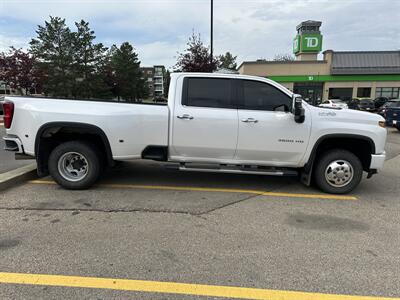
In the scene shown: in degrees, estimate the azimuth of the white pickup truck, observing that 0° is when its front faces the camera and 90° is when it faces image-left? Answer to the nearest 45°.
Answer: approximately 270°

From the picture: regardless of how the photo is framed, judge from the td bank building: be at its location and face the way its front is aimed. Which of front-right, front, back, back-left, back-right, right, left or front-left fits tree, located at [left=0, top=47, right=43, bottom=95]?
front-right

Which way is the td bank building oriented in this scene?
toward the camera

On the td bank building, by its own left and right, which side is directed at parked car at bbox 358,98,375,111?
front

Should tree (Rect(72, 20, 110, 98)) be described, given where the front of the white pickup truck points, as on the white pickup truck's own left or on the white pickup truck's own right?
on the white pickup truck's own left

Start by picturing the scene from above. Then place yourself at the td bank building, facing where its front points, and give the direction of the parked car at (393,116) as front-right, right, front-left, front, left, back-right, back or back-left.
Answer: front

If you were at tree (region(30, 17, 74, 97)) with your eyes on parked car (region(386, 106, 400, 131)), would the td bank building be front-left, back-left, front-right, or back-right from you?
front-left

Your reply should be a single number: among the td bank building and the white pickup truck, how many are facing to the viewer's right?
1

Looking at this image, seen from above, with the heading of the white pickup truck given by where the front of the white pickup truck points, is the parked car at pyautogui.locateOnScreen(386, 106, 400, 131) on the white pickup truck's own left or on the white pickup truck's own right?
on the white pickup truck's own left

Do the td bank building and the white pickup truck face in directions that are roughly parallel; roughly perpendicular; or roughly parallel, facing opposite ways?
roughly perpendicular

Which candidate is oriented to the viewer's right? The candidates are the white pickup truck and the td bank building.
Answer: the white pickup truck

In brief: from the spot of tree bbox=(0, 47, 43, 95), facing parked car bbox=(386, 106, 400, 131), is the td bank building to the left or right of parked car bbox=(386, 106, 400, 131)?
left

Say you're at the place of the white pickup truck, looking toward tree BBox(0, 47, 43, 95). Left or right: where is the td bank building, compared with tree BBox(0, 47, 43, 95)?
right

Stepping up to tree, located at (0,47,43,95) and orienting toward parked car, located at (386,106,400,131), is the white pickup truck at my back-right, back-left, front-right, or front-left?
front-right

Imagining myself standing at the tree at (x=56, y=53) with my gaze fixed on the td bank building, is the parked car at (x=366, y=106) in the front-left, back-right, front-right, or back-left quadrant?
front-right

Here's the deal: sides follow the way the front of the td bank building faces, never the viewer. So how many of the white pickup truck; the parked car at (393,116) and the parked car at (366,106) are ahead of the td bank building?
3
